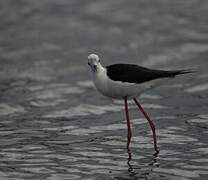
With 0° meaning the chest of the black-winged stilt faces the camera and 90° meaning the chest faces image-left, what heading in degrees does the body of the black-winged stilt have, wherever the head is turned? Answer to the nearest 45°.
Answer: approximately 90°
